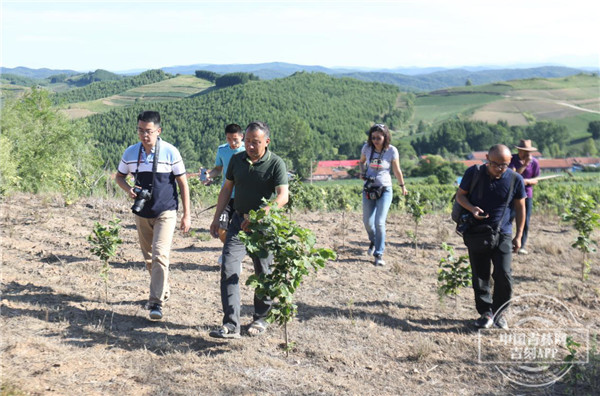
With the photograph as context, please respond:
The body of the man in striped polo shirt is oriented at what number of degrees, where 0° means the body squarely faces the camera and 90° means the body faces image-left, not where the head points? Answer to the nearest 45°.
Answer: approximately 0°

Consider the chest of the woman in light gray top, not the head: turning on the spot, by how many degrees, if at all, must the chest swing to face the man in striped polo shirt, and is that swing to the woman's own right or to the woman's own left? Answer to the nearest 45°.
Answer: approximately 45° to the woman's own right

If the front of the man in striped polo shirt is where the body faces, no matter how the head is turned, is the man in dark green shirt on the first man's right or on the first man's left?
on the first man's left

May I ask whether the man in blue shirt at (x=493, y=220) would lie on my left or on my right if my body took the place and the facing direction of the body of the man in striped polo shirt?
on my left

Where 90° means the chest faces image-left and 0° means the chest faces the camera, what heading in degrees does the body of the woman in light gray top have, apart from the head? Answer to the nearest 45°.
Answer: approximately 0°

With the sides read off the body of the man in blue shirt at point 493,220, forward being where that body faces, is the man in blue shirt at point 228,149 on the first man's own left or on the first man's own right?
on the first man's own right

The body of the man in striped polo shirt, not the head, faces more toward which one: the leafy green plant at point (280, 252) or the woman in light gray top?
the leafy green plant
